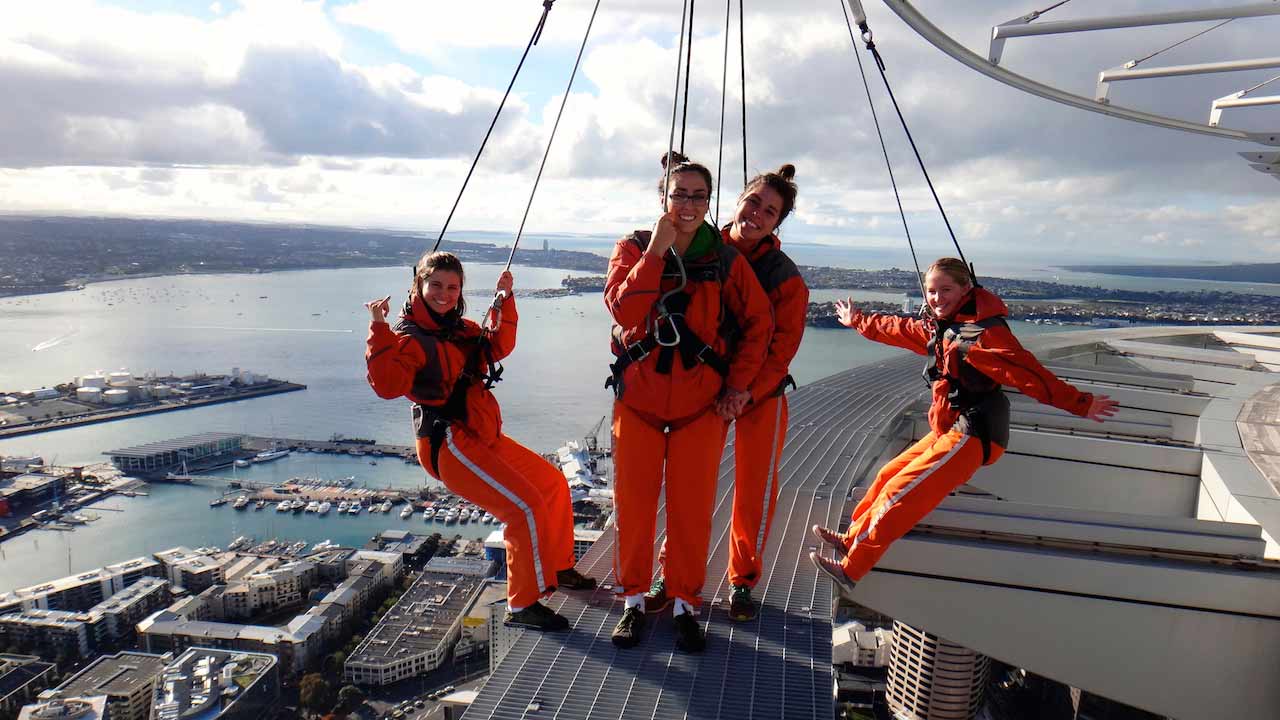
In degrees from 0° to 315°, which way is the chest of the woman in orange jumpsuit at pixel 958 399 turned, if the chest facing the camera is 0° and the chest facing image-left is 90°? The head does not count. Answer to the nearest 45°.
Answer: approximately 45°

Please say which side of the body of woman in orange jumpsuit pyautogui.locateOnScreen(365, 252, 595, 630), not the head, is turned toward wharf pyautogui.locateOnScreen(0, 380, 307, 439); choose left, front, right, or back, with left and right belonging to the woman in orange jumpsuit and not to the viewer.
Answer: back

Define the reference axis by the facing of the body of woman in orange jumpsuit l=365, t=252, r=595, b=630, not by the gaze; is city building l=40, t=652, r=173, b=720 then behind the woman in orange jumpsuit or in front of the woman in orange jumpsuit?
behind

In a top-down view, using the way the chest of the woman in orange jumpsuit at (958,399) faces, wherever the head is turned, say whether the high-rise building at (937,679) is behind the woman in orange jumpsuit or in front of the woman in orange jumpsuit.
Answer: behind

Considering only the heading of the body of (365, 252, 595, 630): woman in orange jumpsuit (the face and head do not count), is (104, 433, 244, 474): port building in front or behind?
behind

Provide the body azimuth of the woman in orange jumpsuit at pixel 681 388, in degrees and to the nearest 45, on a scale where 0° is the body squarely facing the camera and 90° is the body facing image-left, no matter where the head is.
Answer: approximately 0°

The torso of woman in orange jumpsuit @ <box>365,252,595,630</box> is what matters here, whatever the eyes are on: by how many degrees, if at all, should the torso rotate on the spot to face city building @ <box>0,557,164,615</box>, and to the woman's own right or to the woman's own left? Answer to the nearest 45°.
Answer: approximately 180°

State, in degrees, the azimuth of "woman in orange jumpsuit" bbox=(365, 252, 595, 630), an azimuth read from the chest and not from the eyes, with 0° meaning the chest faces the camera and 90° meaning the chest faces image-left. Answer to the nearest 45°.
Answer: approximately 315°
